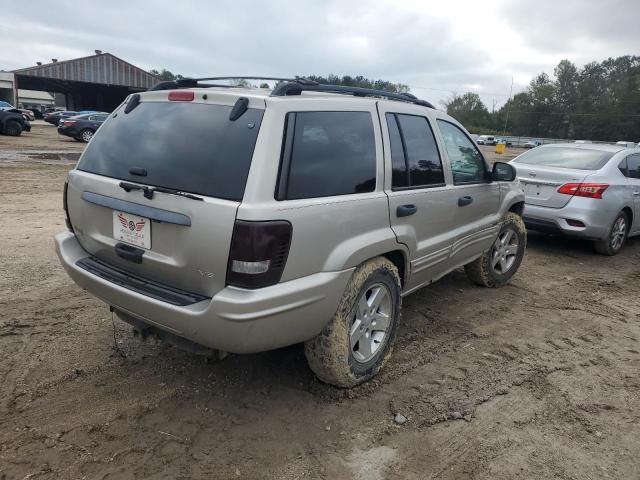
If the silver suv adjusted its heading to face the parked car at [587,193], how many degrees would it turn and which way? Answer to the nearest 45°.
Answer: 0° — it already faces it

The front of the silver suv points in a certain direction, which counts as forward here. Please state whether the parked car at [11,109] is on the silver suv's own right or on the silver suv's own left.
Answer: on the silver suv's own left

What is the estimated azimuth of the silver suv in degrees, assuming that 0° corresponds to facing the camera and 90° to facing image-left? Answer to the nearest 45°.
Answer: approximately 225°

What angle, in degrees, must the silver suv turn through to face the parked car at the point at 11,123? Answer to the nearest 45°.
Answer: approximately 90° to its left

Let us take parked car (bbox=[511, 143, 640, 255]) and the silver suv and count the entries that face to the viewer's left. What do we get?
0

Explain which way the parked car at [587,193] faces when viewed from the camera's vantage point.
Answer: facing away from the viewer and to the right of the viewer
